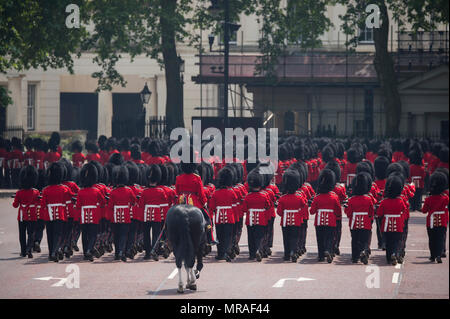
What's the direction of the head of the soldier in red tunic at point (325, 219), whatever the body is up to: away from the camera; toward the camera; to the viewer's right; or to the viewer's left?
away from the camera

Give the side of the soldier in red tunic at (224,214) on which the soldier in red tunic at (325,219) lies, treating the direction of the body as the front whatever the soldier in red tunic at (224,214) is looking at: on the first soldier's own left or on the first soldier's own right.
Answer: on the first soldier's own right

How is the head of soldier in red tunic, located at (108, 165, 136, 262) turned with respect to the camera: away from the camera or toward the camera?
away from the camera

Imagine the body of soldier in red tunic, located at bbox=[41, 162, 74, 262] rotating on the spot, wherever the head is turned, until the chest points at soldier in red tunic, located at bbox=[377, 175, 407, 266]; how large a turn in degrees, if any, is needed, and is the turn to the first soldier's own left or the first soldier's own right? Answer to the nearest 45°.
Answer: approximately 90° to the first soldier's own right

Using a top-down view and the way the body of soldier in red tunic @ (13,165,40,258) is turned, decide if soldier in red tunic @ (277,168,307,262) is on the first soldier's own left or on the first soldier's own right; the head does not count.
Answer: on the first soldier's own right

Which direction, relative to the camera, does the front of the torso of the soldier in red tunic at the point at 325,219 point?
away from the camera

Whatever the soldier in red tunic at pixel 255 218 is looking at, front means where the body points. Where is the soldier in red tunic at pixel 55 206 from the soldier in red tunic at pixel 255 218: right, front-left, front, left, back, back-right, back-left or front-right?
left

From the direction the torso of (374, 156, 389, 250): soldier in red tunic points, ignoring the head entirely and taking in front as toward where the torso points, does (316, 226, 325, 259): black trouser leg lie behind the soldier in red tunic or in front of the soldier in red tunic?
behind

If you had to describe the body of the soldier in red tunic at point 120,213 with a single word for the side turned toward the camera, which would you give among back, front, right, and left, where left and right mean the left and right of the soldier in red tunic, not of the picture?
back

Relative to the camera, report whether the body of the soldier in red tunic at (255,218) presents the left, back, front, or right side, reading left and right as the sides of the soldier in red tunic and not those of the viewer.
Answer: back

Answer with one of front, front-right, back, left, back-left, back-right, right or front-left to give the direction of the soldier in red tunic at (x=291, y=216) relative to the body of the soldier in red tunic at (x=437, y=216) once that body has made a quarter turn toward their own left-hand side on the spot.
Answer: front

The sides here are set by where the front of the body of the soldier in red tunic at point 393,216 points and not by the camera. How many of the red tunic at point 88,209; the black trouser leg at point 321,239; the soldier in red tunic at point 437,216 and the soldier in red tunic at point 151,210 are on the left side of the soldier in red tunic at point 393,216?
3

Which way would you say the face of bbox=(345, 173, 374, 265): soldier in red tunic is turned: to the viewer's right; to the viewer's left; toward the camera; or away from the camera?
away from the camera

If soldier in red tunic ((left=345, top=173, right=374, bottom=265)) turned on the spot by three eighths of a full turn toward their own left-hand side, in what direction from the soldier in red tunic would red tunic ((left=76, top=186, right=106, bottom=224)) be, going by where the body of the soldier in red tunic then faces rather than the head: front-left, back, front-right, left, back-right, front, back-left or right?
front-right

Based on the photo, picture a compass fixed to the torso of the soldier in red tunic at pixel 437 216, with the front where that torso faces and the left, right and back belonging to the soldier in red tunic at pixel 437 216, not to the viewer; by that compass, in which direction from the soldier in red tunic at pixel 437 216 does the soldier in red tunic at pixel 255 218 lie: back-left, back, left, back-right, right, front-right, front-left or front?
left

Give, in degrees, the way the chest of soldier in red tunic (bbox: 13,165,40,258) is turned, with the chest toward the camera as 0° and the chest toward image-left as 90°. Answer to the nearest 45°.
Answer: approximately 180°
